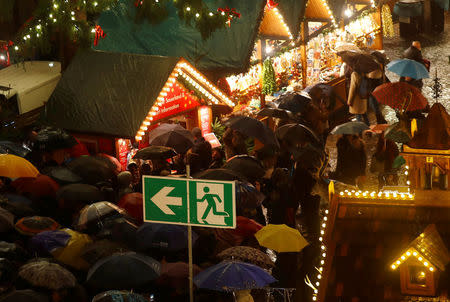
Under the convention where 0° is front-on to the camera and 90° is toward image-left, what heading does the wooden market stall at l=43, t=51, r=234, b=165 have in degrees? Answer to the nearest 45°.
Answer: approximately 315°

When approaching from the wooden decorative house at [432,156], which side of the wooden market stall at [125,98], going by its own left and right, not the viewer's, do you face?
front

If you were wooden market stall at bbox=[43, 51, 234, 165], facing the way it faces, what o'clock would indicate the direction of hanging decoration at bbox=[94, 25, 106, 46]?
The hanging decoration is roughly at 7 o'clock from the wooden market stall.

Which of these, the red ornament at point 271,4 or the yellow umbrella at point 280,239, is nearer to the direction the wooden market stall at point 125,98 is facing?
the yellow umbrella

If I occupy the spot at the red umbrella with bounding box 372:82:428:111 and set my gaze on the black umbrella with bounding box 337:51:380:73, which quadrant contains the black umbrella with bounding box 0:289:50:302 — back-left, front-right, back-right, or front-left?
back-left

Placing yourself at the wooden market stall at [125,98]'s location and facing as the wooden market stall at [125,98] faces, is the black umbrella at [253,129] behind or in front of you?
in front

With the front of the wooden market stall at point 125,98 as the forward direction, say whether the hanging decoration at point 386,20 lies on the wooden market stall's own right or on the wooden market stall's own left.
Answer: on the wooden market stall's own left

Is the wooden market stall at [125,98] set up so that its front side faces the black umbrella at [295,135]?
yes

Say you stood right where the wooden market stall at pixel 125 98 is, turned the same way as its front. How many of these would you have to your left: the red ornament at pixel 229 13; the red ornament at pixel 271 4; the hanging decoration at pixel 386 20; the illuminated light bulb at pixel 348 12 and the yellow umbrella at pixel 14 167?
4

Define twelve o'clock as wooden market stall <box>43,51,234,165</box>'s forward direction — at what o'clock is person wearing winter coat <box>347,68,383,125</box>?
The person wearing winter coat is roughly at 10 o'clock from the wooden market stall.

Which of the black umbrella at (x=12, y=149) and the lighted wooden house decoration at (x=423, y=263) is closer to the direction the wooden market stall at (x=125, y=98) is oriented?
the lighted wooden house decoration

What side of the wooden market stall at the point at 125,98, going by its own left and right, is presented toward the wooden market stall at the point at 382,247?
front

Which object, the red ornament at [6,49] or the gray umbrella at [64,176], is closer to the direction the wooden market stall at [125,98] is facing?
the gray umbrella
